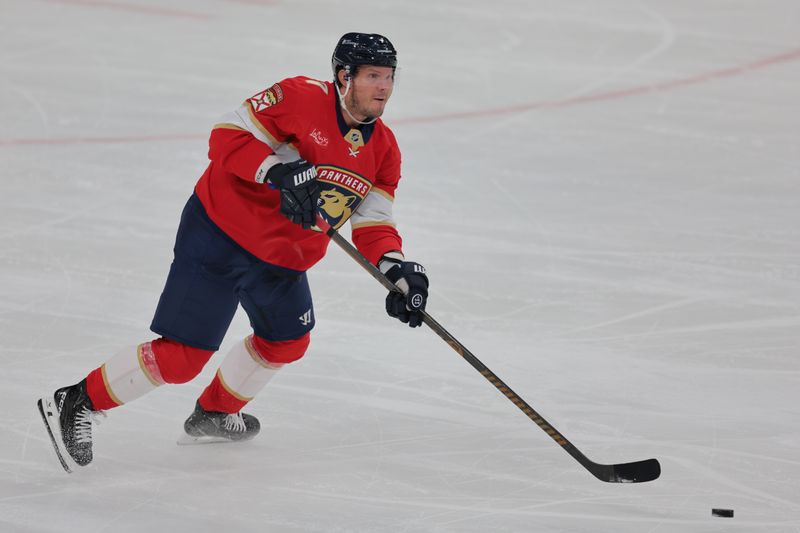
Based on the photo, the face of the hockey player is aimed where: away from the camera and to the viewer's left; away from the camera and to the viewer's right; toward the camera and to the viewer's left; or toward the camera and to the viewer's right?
toward the camera and to the viewer's right

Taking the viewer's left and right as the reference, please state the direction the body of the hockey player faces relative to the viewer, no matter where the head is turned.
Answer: facing the viewer and to the right of the viewer
